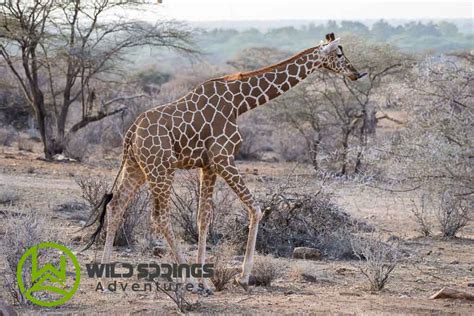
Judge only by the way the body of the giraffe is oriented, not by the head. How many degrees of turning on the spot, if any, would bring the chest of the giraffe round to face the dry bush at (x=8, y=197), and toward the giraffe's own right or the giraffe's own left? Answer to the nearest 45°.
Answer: approximately 135° to the giraffe's own left

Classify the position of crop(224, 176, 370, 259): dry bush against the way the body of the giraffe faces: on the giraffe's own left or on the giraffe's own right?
on the giraffe's own left

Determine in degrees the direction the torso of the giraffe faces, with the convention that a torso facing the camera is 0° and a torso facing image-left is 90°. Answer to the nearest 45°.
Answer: approximately 270°

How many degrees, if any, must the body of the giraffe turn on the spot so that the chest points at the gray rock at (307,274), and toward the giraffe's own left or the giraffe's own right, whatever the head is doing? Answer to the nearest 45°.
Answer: approximately 45° to the giraffe's own left

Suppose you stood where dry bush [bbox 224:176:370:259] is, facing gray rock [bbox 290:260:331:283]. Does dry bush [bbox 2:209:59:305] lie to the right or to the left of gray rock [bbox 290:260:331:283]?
right

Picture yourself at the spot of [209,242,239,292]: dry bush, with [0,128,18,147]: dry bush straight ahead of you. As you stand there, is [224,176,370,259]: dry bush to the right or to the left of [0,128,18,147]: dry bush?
right

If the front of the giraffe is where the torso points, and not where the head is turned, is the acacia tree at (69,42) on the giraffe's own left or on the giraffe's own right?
on the giraffe's own left
